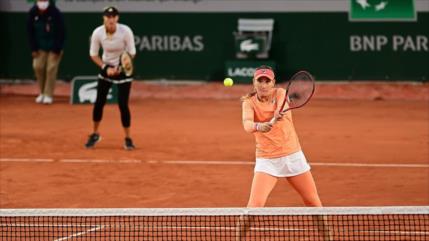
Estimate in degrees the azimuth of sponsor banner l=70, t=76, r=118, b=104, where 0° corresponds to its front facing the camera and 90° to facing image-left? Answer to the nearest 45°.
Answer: approximately 0°

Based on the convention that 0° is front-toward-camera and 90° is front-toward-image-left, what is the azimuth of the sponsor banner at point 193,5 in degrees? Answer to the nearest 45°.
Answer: approximately 0°

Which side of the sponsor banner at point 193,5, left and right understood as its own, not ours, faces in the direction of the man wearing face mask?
right

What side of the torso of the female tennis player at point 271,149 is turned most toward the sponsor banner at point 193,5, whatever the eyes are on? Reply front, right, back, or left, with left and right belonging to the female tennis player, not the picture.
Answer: back

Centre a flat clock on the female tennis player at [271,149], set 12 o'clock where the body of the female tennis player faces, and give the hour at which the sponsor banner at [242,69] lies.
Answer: The sponsor banner is roughly at 6 o'clock from the female tennis player.

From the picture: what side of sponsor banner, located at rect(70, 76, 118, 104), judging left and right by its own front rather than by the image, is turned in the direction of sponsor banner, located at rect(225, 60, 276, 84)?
left

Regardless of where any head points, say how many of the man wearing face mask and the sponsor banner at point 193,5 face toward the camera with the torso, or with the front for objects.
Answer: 2

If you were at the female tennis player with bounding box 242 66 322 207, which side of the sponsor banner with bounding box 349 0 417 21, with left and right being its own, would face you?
front
